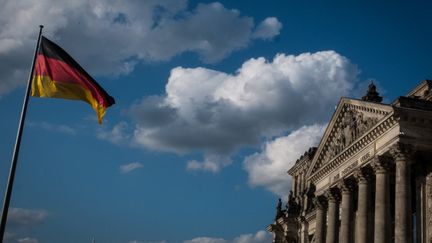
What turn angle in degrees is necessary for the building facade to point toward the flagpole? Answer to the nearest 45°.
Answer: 0° — it already faces it

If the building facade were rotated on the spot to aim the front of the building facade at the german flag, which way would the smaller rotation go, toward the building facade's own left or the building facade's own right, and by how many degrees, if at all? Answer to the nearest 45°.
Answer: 0° — it already faces it
